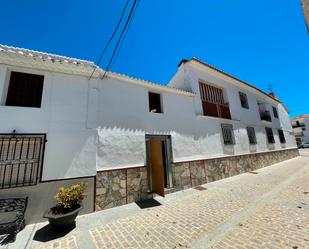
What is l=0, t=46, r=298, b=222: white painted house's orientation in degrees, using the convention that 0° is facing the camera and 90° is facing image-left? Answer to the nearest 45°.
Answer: approximately 315°

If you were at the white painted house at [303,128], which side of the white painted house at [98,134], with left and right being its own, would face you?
left
